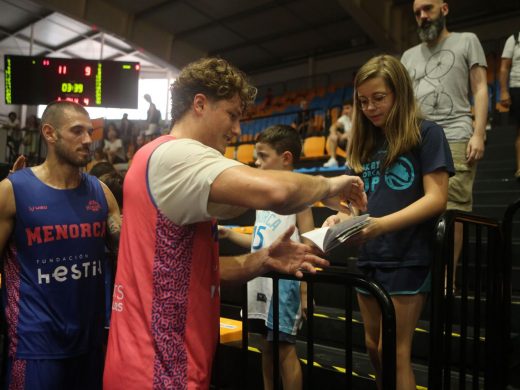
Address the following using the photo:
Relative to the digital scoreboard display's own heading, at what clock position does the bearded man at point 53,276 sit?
The bearded man is roughly at 12 o'clock from the digital scoreboard display.

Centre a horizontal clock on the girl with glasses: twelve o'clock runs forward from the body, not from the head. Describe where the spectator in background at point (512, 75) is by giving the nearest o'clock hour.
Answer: The spectator in background is roughly at 5 o'clock from the girl with glasses.

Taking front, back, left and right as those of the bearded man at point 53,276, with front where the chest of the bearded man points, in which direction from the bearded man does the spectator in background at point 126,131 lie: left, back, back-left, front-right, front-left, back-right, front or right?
back-left

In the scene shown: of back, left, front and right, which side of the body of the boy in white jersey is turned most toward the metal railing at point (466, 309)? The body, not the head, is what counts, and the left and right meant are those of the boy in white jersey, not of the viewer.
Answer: left

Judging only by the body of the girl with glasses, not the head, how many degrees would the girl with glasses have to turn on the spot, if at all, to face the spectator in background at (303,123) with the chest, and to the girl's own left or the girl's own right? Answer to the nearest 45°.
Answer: approximately 135° to the girl's own right

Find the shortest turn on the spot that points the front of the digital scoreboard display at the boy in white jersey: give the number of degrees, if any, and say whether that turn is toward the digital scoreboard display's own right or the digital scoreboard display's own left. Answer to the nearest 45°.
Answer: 0° — it already faces them
